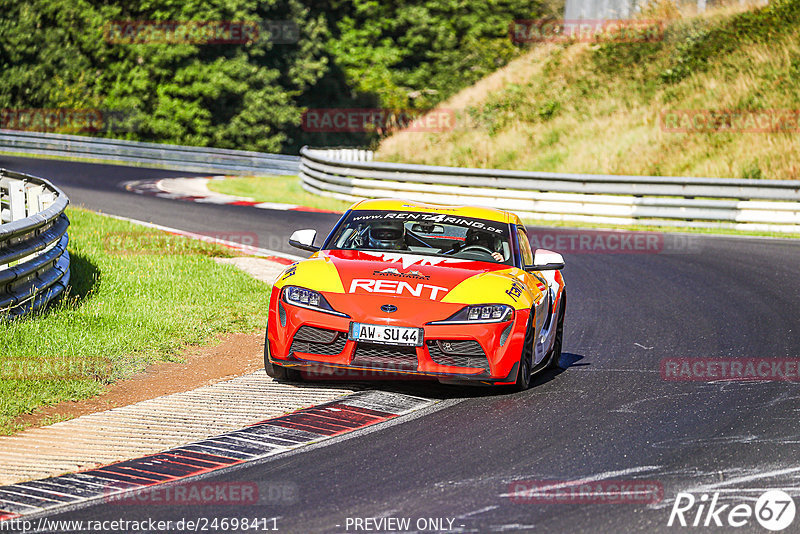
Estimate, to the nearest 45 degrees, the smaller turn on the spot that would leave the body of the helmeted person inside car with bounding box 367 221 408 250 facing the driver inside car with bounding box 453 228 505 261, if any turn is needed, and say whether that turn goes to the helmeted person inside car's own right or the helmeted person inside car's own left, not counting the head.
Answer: approximately 90° to the helmeted person inside car's own left

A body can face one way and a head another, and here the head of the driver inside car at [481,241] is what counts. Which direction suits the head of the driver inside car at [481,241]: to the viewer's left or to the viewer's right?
to the viewer's left

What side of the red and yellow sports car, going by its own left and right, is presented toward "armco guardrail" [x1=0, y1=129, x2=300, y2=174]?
back

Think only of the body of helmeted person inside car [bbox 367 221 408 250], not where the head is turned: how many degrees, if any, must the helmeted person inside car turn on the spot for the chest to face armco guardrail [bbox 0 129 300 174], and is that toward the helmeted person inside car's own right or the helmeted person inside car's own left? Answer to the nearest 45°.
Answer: approximately 180°

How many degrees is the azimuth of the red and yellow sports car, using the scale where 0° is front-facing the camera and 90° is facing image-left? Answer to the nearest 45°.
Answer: approximately 0°

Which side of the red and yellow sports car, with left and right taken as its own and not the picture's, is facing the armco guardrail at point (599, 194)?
back

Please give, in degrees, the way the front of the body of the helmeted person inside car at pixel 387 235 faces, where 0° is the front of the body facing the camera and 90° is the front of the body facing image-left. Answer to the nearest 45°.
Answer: approximately 0°

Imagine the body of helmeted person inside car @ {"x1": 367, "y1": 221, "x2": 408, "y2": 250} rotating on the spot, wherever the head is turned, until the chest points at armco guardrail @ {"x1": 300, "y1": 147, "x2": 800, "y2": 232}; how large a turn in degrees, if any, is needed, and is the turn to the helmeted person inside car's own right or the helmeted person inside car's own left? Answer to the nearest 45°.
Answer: approximately 180°

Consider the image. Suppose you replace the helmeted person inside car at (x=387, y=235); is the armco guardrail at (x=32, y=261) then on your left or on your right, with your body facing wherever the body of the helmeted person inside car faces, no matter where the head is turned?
on your right
